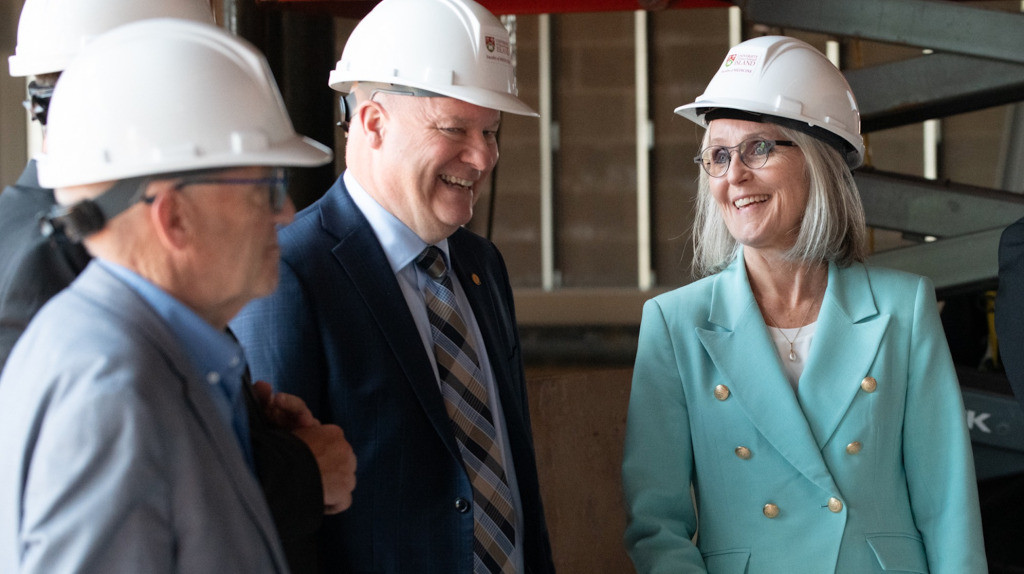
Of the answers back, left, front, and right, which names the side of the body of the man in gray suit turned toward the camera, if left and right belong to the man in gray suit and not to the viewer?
right

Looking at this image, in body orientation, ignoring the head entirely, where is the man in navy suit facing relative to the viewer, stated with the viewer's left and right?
facing the viewer and to the right of the viewer

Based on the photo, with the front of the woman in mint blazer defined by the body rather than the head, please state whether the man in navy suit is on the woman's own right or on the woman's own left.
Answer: on the woman's own right

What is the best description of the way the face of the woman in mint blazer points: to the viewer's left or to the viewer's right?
to the viewer's left

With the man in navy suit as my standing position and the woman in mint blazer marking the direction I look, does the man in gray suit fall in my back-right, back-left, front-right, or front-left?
back-right

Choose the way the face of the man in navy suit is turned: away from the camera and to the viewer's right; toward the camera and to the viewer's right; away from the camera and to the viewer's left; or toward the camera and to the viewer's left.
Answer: toward the camera and to the viewer's right

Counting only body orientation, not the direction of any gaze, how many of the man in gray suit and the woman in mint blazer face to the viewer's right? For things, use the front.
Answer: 1
